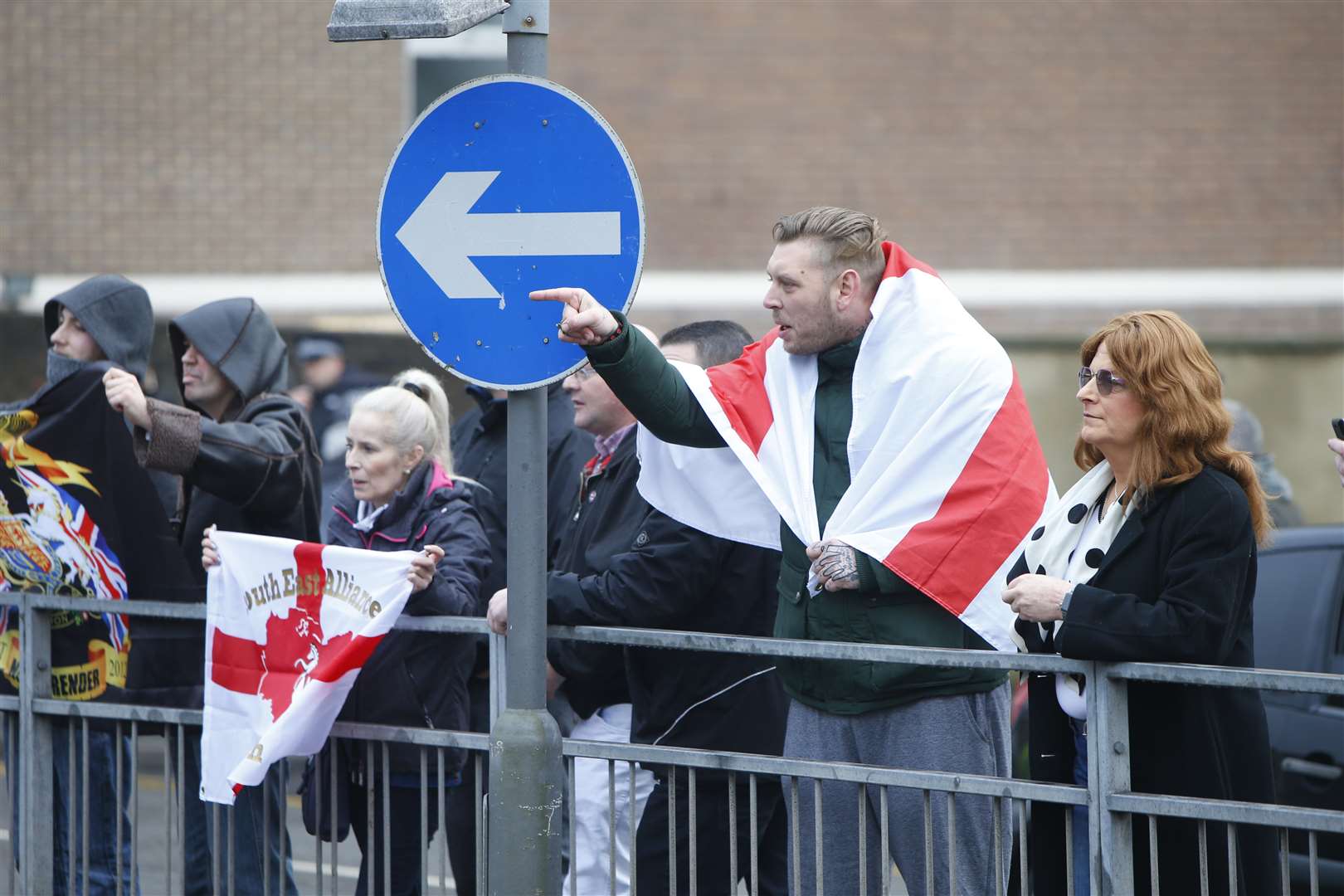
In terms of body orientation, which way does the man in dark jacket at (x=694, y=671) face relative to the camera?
to the viewer's left

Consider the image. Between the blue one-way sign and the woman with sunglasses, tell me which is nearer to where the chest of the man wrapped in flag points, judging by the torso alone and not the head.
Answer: the blue one-way sign

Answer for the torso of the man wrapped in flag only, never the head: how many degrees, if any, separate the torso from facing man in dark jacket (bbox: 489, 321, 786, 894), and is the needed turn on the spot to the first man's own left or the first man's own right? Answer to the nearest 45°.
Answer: approximately 90° to the first man's own right

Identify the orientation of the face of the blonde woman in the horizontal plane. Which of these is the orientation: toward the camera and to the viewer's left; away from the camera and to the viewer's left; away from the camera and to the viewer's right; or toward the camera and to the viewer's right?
toward the camera and to the viewer's left

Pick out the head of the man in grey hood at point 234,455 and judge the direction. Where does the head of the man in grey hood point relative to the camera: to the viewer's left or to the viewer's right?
to the viewer's left

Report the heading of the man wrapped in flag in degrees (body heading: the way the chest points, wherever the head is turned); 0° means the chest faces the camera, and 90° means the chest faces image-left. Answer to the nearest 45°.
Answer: approximately 45°
